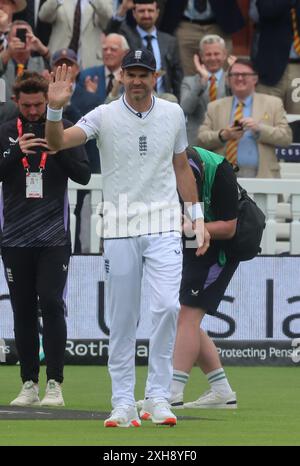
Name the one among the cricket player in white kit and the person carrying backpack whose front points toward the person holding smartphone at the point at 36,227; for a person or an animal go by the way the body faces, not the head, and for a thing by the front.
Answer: the person carrying backpack

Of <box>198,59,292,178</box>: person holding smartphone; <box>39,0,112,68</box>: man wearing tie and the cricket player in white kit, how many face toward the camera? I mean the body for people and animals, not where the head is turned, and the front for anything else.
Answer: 3

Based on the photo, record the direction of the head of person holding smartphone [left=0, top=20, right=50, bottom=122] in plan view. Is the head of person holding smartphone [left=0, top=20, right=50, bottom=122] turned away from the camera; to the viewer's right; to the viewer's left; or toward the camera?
toward the camera

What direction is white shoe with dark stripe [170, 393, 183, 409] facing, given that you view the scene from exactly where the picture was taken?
facing to the left of the viewer

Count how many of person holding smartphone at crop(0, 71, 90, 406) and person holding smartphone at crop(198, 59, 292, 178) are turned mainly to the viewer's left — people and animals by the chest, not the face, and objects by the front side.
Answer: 0

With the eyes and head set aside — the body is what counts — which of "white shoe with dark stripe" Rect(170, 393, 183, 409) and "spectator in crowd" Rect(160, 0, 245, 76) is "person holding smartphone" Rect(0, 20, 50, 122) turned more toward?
the white shoe with dark stripe

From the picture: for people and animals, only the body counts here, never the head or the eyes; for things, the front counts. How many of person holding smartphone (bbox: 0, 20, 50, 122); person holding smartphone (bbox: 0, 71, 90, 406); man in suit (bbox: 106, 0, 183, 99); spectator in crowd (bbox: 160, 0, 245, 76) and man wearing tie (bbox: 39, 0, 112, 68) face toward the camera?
5

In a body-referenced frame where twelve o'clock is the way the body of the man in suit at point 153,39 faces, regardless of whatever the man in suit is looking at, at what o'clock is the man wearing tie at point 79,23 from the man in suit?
The man wearing tie is roughly at 3 o'clock from the man in suit.

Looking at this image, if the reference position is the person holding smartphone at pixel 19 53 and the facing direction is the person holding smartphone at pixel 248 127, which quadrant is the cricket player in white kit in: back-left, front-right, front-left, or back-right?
front-right

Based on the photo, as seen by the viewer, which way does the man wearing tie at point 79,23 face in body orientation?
toward the camera

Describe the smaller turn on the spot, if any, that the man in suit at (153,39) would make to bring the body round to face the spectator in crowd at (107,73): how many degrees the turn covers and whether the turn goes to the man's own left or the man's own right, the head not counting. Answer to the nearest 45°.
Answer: approximately 45° to the man's own right

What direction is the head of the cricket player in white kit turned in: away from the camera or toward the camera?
toward the camera

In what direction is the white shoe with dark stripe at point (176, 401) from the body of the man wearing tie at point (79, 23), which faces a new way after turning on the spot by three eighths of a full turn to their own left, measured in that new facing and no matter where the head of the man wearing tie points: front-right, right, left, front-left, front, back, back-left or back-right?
back-right

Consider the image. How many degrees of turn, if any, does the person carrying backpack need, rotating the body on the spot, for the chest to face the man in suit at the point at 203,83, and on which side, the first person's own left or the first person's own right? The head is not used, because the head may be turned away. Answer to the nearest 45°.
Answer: approximately 90° to the first person's own right

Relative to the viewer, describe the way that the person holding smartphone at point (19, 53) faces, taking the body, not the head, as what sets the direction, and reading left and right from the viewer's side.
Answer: facing the viewer
